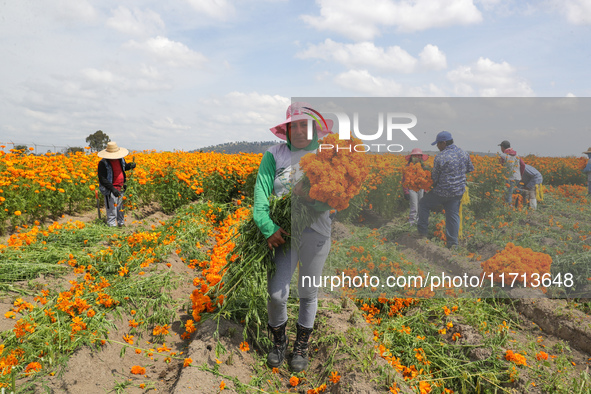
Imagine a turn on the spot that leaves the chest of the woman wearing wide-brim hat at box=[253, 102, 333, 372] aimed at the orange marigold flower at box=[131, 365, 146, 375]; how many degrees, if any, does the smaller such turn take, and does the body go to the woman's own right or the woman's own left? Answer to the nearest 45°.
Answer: approximately 90° to the woman's own right

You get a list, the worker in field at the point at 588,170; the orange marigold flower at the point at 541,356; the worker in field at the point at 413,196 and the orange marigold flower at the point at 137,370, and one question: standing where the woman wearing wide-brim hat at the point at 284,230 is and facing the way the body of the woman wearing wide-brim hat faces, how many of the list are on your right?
1

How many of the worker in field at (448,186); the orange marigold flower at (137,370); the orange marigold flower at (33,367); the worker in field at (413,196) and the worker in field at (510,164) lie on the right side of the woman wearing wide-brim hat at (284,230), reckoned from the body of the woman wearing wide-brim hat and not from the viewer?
2

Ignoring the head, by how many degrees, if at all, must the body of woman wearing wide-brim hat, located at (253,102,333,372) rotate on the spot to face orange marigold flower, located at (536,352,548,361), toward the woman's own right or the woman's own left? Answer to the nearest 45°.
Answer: approximately 90° to the woman's own left

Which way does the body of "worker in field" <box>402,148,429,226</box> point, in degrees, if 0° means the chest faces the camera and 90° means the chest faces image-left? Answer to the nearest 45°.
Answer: approximately 0°

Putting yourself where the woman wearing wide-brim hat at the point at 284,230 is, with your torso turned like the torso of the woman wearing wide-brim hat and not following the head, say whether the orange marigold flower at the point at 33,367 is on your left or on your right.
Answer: on your right

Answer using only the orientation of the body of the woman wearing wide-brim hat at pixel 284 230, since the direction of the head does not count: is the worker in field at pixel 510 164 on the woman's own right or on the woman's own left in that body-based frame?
on the woman's own left

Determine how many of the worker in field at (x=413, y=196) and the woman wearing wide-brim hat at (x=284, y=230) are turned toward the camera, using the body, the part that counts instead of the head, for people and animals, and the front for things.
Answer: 2

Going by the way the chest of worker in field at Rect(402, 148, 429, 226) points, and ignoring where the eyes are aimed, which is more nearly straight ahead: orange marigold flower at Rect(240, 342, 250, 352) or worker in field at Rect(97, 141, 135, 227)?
the orange marigold flower

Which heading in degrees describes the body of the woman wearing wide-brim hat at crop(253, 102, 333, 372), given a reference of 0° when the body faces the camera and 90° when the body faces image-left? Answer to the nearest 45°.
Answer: approximately 0°
